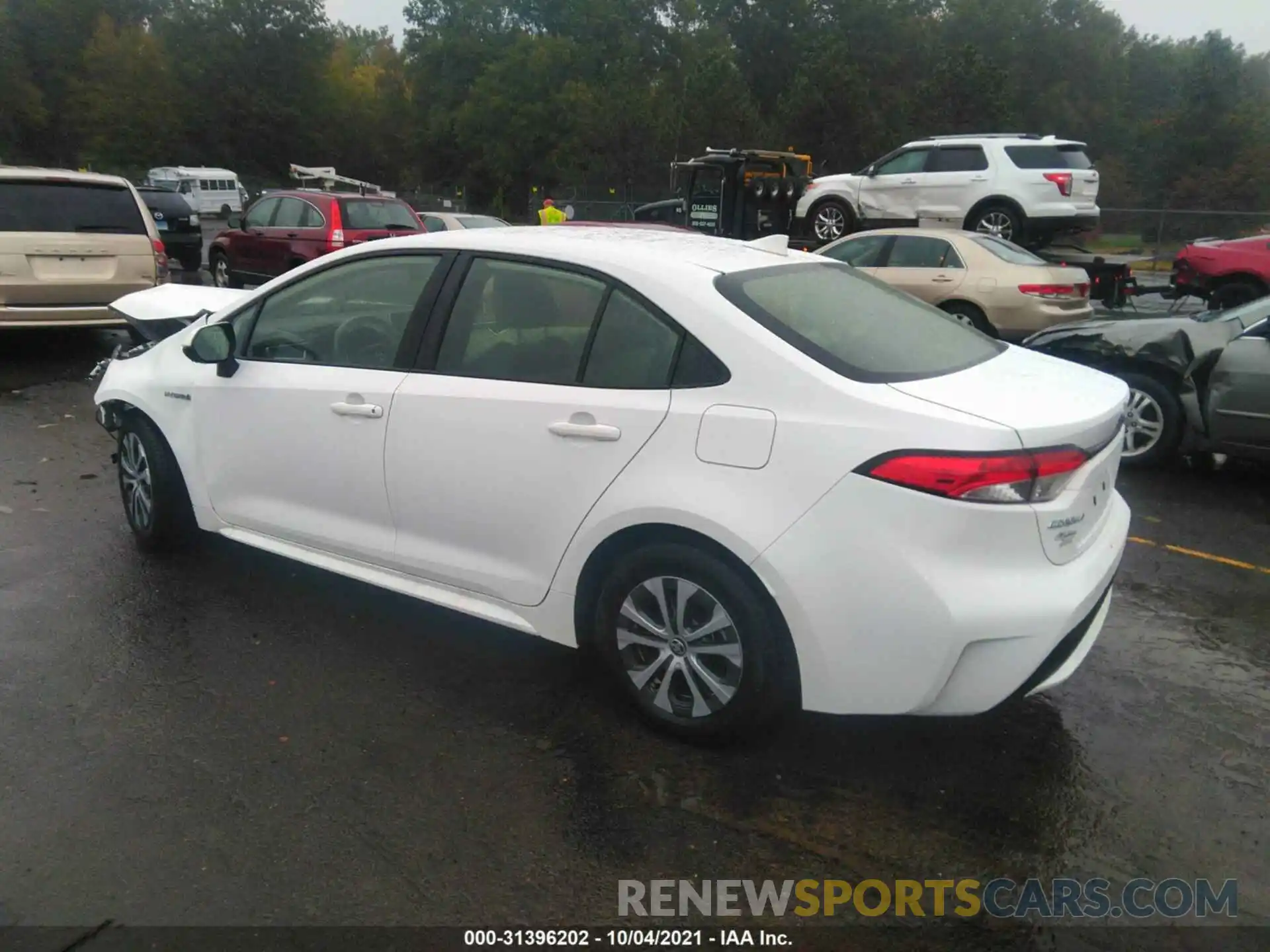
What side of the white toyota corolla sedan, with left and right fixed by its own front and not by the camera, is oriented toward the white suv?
right

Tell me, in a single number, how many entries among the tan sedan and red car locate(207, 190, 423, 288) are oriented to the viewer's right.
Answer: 0

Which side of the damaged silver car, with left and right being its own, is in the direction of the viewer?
left

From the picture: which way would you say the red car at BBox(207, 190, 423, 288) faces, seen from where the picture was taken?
facing away from the viewer and to the left of the viewer

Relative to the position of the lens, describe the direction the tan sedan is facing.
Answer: facing away from the viewer and to the left of the viewer

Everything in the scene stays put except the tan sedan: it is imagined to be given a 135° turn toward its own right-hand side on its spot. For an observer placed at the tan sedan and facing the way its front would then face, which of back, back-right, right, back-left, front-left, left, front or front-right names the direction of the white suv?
left

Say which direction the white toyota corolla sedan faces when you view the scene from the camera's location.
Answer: facing away from the viewer and to the left of the viewer

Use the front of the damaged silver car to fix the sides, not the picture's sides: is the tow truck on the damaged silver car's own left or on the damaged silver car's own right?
on the damaged silver car's own right

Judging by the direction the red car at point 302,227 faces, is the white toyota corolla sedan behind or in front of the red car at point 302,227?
behind

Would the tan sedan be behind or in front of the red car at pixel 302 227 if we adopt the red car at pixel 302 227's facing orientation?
behind

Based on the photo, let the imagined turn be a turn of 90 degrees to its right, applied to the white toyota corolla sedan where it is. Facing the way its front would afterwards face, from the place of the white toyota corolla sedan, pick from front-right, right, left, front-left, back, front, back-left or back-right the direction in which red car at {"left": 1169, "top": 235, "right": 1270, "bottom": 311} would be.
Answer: front
